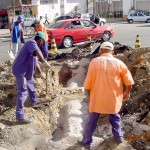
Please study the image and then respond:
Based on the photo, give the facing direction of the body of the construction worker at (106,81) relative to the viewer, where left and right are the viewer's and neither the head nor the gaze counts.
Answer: facing away from the viewer

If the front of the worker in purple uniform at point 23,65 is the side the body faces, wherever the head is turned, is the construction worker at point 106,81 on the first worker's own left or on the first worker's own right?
on the first worker's own right

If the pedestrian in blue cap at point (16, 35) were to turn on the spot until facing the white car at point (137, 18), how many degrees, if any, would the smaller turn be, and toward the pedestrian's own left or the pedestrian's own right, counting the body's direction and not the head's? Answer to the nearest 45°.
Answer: approximately 45° to the pedestrian's own left

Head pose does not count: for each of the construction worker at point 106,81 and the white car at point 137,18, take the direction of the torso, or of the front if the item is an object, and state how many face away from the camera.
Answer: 1

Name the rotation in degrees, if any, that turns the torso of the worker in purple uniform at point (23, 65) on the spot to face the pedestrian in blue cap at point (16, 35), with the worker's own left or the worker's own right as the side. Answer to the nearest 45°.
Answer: approximately 90° to the worker's own left

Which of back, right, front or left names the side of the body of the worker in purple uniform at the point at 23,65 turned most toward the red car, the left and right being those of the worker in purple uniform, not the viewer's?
left

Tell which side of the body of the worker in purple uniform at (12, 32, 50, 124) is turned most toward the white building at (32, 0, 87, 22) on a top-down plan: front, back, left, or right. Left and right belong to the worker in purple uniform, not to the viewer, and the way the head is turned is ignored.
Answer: left
